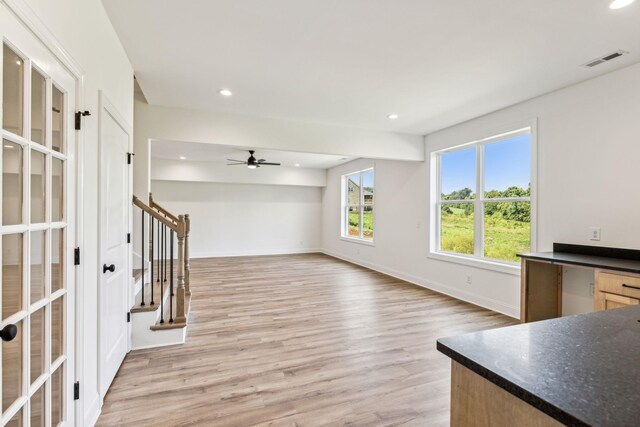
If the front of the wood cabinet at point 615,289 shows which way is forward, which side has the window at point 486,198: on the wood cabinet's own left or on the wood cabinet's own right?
on the wood cabinet's own right

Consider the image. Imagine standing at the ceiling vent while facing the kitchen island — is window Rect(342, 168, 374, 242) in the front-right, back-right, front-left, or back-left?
back-right

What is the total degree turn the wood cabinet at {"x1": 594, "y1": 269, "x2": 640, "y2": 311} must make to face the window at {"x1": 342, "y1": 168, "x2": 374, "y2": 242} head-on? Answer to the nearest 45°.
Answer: approximately 90° to its right

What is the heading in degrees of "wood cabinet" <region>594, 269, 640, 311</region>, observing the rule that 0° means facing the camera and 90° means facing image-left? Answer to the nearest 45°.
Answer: approximately 45°

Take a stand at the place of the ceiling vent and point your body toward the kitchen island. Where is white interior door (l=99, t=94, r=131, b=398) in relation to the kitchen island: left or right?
right

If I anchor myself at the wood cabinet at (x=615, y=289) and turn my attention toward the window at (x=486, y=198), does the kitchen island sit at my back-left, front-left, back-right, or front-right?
back-left
